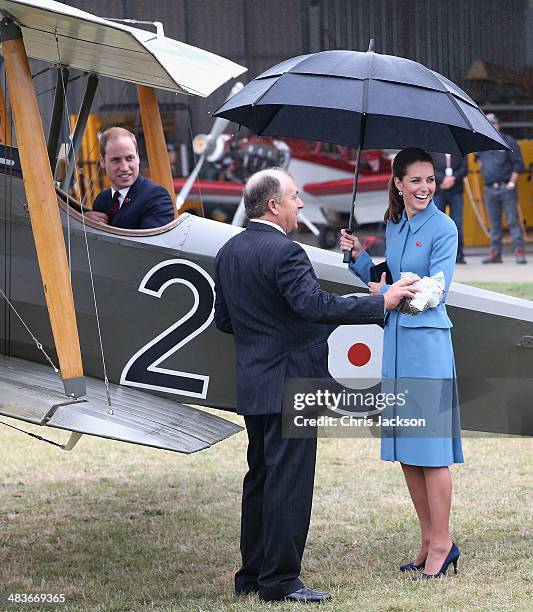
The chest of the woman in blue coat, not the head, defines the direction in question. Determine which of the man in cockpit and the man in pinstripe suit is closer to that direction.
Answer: the man in pinstripe suit

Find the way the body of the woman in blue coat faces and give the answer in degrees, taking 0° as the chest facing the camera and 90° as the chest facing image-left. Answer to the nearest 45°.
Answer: approximately 45°

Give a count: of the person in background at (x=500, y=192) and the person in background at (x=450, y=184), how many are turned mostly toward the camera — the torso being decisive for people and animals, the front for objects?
2

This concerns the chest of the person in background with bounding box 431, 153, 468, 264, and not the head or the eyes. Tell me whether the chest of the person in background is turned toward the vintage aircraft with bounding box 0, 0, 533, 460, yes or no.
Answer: yes

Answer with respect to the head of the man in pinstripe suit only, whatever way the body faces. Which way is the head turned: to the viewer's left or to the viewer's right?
to the viewer's right

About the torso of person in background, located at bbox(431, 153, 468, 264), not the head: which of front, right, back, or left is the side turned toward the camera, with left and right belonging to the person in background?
front

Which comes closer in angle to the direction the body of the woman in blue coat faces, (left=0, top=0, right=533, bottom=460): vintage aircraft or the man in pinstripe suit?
the man in pinstripe suit

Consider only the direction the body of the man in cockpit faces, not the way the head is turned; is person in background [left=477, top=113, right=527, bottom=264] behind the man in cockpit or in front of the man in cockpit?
behind

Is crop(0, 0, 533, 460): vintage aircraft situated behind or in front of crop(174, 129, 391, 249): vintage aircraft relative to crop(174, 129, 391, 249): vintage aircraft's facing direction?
in front

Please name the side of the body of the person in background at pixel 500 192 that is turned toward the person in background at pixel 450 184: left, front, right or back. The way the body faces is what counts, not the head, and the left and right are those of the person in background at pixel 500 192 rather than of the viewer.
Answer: right

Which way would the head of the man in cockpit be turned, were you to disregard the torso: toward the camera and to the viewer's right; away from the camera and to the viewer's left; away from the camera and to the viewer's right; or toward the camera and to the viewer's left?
toward the camera and to the viewer's right

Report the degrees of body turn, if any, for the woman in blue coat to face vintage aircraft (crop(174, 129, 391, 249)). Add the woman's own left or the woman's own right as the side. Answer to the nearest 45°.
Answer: approximately 135° to the woman's own right

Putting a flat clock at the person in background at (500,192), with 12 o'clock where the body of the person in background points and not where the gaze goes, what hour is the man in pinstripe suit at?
The man in pinstripe suit is roughly at 12 o'clock from the person in background.

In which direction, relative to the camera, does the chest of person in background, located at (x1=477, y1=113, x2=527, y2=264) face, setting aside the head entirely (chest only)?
toward the camera
